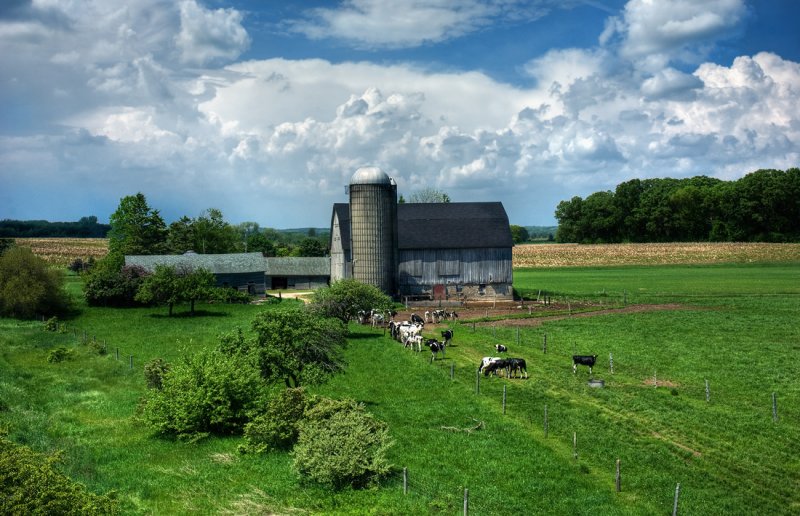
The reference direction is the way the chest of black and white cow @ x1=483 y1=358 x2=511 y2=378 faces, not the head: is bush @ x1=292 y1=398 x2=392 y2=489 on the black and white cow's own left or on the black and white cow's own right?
on the black and white cow's own left

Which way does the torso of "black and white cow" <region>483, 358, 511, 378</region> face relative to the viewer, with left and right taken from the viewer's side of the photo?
facing to the left of the viewer

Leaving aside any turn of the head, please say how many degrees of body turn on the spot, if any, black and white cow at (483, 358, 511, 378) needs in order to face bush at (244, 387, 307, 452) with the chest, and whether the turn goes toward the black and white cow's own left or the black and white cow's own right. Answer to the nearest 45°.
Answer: approximately 45° to the black and white cow's own left

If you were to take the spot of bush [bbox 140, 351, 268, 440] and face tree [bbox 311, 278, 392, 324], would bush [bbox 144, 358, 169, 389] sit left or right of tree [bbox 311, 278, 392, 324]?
left

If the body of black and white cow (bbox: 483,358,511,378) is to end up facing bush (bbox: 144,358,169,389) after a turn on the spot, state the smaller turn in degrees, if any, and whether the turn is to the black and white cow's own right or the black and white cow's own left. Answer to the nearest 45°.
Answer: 0° — it already faces it

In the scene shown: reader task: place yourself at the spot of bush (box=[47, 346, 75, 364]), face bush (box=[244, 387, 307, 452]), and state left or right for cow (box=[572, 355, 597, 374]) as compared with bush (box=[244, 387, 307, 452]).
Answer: left

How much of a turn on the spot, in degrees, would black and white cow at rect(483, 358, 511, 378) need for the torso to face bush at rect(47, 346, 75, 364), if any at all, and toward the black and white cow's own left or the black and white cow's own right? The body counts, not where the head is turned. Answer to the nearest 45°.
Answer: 0° — it already faces it

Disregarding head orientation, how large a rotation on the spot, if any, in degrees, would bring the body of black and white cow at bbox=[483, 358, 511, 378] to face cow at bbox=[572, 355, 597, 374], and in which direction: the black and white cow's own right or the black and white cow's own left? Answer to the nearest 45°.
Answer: approximately 180°

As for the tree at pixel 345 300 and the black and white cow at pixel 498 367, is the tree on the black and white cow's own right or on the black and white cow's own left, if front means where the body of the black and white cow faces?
on the black and white cow's own right

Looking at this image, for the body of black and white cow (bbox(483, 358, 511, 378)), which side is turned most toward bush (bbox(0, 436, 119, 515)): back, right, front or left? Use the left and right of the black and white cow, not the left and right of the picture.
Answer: left

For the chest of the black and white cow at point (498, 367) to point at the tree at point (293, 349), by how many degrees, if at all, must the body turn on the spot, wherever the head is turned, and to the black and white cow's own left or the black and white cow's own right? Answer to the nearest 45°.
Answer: approximately 45° to the black and white cow's own left
